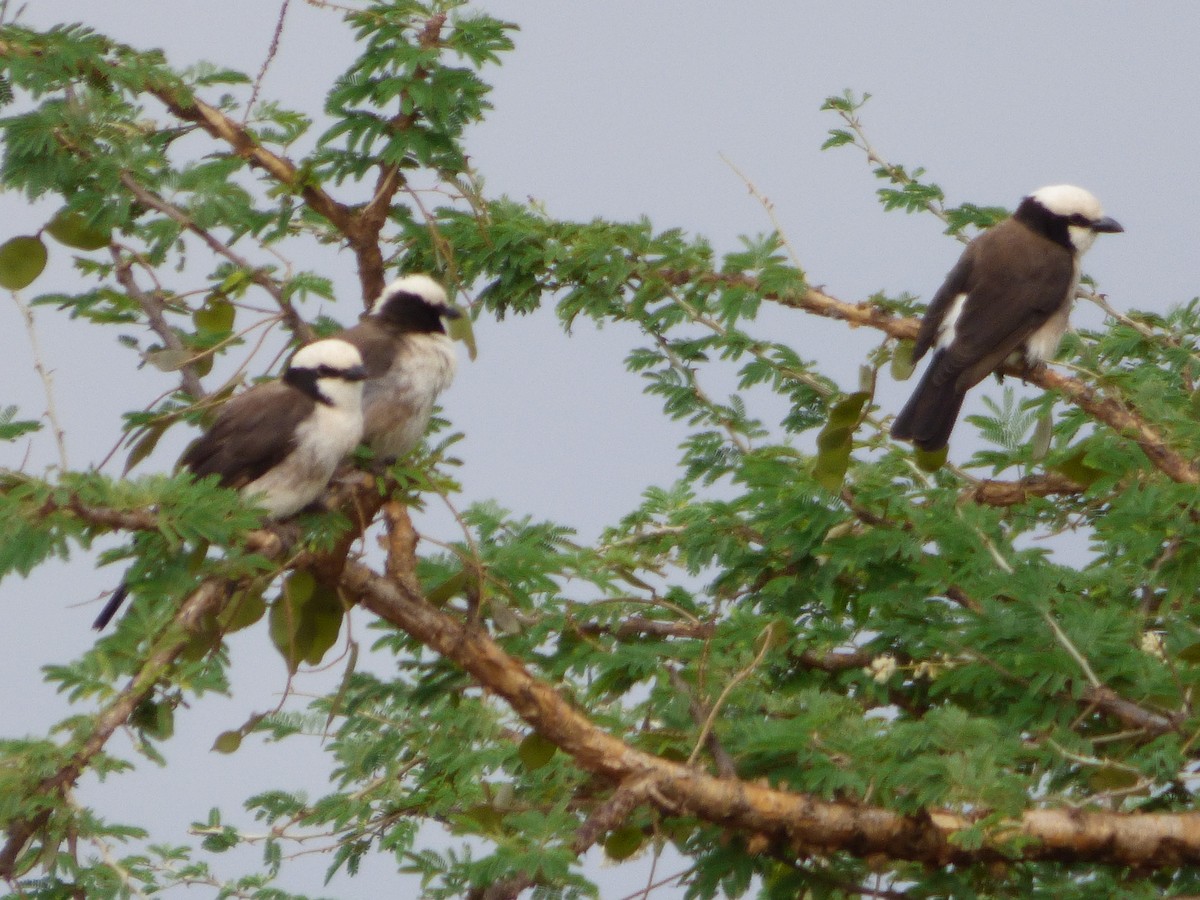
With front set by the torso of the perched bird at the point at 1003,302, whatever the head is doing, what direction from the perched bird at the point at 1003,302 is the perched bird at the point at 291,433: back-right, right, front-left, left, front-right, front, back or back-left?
back

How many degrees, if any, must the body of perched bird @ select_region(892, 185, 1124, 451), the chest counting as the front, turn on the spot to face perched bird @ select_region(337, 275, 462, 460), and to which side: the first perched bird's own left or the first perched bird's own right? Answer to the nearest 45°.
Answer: approximately 180°

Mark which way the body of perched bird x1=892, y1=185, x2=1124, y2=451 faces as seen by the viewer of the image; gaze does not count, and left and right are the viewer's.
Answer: facing away from the viewer and to the right of the viewer

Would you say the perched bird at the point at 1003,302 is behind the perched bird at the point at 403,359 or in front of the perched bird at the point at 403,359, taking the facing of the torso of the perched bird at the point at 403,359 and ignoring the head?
in front
